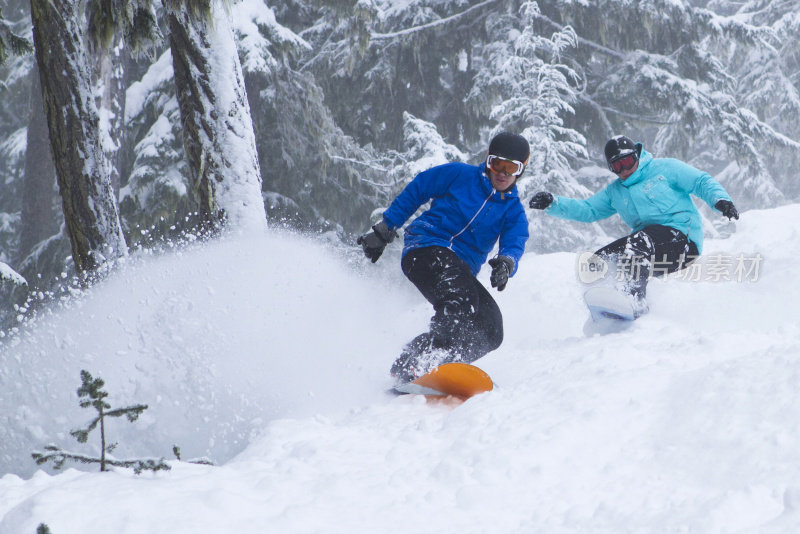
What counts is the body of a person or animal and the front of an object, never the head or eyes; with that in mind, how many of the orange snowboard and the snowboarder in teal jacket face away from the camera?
0

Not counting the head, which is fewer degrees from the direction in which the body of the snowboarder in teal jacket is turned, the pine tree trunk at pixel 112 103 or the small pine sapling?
the small pine sapling

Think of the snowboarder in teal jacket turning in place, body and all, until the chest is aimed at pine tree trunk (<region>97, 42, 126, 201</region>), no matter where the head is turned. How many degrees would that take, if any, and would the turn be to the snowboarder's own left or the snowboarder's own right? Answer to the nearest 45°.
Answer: approximately 45° to the snowboarder's own right
